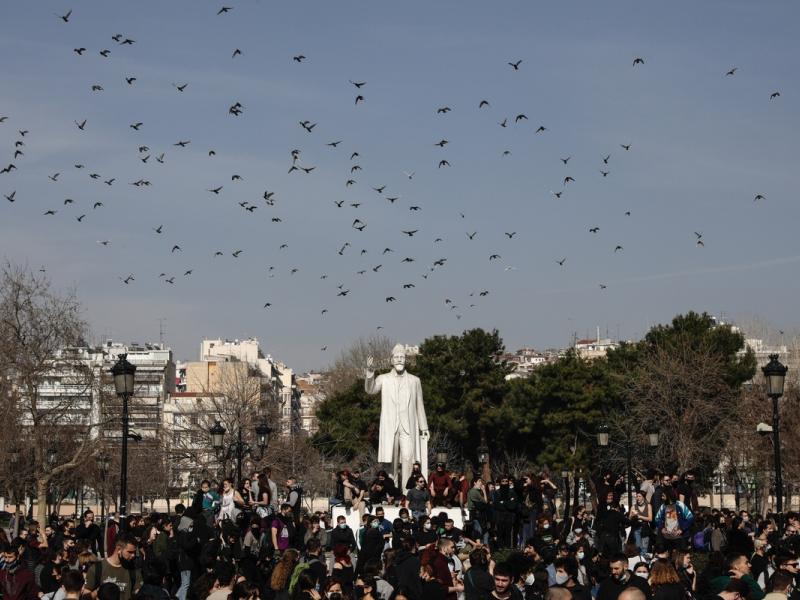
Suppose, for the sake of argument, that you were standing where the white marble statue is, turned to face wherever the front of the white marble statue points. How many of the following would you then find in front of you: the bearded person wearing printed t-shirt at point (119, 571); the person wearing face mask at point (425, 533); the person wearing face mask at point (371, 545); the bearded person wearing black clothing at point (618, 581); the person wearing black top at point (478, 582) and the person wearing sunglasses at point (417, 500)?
6

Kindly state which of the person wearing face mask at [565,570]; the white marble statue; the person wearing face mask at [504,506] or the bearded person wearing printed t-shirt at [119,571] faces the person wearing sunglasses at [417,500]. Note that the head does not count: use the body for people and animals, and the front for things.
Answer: the white marble statue

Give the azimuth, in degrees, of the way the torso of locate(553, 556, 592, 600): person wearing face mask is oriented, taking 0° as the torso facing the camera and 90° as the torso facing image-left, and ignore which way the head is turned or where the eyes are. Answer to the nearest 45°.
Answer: approximately 45°

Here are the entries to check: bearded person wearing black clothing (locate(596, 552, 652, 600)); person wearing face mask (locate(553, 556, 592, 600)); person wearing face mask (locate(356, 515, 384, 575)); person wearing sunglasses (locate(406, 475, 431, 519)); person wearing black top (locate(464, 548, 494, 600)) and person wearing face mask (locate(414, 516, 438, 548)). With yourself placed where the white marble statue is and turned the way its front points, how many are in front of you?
6

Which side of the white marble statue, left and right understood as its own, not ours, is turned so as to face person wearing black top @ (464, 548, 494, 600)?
front

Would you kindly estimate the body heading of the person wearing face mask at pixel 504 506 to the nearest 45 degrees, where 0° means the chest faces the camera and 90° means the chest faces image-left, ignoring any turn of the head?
approximately 0°

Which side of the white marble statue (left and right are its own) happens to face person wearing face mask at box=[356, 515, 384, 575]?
front

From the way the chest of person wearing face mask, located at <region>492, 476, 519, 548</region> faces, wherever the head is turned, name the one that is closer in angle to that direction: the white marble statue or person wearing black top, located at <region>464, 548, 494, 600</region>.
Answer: the person wearing black top

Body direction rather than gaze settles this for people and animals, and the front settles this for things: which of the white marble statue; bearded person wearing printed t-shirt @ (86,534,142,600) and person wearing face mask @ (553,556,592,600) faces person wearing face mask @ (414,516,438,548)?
the white marble statue

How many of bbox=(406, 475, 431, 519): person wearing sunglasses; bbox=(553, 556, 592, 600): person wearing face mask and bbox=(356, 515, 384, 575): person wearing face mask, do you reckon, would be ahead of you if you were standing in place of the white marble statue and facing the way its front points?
3

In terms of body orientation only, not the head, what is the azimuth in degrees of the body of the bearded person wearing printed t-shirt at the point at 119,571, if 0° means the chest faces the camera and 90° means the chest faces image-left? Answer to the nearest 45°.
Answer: approximately 315°

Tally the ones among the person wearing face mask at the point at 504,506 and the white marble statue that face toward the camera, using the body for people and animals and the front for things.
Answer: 2

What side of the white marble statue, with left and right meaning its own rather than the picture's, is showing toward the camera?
front

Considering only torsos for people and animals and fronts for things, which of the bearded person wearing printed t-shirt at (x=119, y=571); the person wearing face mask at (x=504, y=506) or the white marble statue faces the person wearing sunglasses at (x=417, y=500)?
the white marble statue

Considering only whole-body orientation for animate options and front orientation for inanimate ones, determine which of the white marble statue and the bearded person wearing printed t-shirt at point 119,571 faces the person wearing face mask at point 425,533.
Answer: the white marble statue
